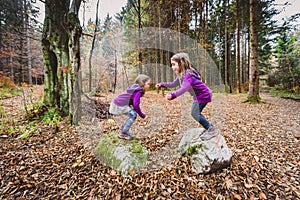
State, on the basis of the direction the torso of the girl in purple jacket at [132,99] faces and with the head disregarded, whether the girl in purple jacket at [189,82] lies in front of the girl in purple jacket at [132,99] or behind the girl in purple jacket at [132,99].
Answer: in front

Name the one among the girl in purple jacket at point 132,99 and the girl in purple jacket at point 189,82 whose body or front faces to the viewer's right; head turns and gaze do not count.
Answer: the girl in purple jacket at point 132,99

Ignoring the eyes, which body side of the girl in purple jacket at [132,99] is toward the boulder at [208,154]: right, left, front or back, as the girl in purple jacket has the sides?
front

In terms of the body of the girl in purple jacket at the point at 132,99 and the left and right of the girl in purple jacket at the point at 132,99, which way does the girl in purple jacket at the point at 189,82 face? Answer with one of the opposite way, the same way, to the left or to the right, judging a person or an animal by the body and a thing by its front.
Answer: the opposite way

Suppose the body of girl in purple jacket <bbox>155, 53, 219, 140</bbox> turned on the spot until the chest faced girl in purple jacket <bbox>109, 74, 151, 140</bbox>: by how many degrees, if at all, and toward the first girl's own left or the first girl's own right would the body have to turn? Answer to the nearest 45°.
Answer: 0° — they already face them

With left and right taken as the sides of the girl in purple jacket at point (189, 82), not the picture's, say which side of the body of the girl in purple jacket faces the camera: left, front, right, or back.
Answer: left

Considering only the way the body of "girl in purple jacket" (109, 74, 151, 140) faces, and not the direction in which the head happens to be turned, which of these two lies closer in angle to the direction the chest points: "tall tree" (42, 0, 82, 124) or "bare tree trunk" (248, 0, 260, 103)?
the bare tree trunk

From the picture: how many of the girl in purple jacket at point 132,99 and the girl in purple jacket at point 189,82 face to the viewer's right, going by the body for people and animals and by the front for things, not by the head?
1

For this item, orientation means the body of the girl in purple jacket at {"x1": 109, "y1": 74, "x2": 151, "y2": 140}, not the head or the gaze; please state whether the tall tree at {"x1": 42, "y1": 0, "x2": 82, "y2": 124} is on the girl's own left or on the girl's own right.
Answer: on the girl's own left

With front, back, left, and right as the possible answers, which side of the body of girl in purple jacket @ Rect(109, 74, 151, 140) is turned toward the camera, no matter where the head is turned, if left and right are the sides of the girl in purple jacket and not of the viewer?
right

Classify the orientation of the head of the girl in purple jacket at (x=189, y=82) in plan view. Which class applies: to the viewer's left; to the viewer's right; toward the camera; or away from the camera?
to the viewer's left
